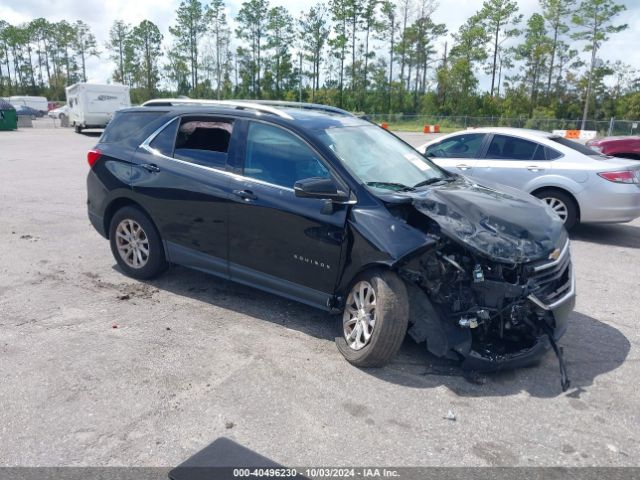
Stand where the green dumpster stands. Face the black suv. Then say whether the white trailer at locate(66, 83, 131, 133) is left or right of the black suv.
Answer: left

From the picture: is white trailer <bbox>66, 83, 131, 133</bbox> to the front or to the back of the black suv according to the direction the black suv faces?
to the back

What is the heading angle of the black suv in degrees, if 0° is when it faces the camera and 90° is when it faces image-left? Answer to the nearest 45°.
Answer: approximately 315°

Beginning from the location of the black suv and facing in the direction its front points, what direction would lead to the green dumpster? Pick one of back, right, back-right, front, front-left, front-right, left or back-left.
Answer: back

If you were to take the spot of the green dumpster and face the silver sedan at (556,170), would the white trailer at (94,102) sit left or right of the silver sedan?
left

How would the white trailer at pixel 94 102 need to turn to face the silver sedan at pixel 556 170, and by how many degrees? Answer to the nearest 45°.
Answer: approximately 135° to its right

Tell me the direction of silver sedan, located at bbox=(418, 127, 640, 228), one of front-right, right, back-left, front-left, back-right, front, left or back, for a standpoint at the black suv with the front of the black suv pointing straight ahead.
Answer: left
